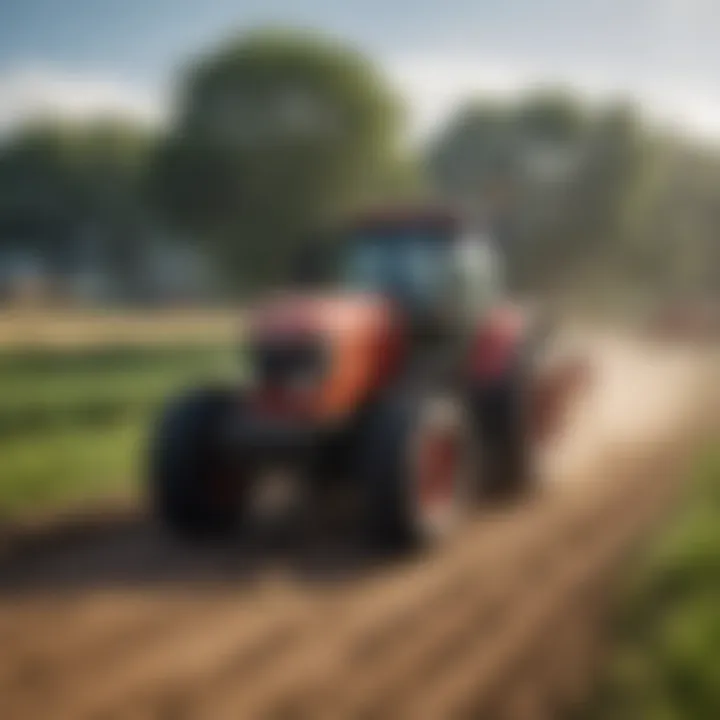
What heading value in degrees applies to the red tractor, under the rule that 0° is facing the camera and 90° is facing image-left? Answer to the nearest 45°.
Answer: approximately 45°
